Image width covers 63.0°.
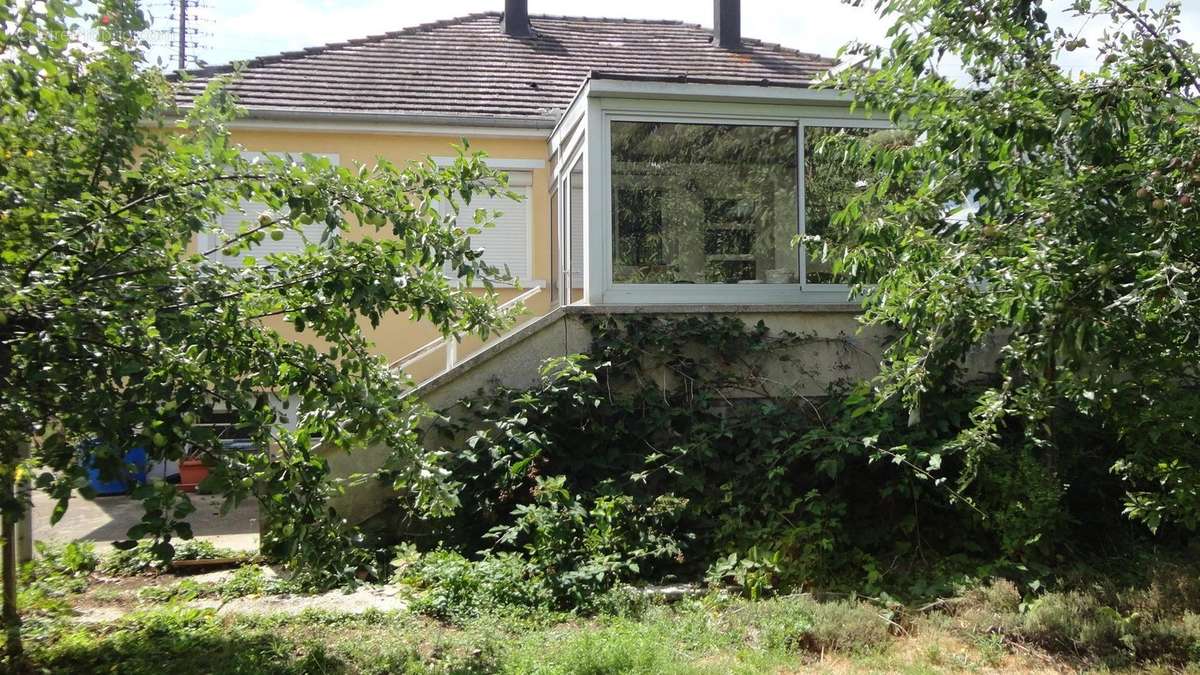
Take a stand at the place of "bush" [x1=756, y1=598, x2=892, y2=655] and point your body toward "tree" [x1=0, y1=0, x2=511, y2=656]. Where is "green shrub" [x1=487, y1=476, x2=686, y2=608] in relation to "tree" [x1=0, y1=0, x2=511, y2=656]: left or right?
right

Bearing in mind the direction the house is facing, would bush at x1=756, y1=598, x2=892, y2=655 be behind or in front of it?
in front

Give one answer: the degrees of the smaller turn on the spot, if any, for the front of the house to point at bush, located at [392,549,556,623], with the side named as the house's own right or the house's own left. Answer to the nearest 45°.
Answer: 0° — it already faces it

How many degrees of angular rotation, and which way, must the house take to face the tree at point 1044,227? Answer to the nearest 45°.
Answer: approximately 45° to its left

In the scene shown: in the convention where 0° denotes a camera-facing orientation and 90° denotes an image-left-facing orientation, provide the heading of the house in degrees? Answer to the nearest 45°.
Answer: approximately 0°
